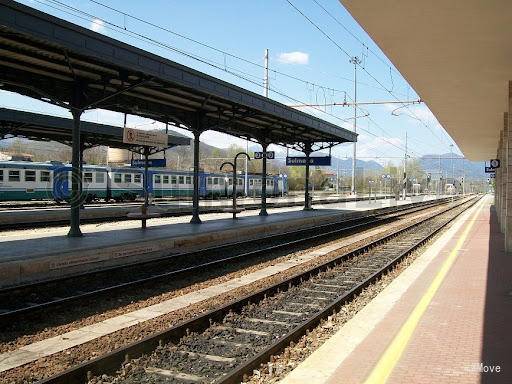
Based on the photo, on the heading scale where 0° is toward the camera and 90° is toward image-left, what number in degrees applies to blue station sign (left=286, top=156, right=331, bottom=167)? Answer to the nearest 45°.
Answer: approximately 0°

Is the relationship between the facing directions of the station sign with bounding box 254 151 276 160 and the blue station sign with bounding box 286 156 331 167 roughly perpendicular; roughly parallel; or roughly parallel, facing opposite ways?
roughly parallel

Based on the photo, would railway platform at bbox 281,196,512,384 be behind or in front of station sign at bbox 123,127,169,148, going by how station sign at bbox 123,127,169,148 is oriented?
in front

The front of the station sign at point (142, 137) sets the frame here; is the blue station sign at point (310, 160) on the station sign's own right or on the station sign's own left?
on the station sign's own left

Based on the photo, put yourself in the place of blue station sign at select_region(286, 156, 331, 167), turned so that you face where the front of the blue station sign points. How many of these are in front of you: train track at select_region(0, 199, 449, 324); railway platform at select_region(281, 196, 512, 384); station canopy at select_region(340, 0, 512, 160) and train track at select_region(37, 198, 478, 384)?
4

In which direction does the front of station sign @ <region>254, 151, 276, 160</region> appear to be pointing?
toward the camera

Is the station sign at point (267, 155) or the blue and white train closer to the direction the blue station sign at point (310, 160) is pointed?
the station sign

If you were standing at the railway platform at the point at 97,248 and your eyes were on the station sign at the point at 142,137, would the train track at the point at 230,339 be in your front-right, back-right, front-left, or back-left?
back-right

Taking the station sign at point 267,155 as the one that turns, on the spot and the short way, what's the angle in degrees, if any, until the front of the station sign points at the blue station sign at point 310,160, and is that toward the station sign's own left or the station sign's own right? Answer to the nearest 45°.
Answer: approximately 135° to the station sign's own left

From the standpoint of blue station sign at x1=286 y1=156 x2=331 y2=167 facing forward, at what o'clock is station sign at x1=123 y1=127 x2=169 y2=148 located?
The station sign is roughly at 1 o'clock from the blue station sign.

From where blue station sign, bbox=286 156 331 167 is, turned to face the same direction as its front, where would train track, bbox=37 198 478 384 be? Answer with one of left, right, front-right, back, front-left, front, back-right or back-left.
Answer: front

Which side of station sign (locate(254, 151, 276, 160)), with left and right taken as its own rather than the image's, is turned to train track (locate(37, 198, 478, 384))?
front

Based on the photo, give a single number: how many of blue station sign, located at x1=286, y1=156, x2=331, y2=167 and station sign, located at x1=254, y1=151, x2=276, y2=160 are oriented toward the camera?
2

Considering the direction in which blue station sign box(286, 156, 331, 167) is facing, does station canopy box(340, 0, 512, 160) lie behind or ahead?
ahead

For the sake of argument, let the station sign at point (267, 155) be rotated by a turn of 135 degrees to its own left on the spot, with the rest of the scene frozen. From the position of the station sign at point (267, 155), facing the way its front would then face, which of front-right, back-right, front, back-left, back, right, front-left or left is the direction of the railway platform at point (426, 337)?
back-right

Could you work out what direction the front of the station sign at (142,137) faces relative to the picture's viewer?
facing the viewer and to the right of the viewer
